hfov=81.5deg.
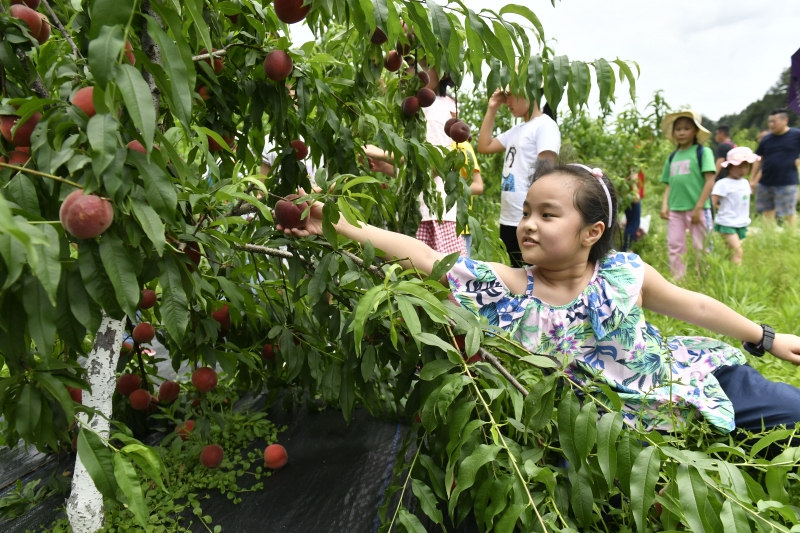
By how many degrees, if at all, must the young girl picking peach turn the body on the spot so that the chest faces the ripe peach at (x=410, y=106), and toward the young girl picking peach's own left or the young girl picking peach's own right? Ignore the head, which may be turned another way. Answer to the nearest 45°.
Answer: approximately 90° to the young girl picking peach's own right

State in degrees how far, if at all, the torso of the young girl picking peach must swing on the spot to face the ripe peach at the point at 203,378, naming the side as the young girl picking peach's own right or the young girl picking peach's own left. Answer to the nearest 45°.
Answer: approximately 45° to the young girl picking peach's own right

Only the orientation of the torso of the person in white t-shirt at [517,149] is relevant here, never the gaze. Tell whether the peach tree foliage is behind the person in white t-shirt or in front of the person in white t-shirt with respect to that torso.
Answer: in front

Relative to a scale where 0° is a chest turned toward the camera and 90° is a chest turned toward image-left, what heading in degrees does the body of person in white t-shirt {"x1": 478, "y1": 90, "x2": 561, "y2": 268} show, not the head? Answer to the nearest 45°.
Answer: approximately 45°

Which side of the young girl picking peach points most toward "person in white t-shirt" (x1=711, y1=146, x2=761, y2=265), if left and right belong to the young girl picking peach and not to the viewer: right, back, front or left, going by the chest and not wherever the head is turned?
back

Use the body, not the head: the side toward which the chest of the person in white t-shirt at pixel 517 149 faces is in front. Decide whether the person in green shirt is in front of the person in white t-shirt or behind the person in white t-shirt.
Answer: behind

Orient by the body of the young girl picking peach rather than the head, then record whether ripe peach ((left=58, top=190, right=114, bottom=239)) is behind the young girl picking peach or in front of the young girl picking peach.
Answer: in front

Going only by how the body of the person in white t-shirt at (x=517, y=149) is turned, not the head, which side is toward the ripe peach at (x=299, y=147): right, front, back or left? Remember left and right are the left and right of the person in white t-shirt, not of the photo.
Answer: front

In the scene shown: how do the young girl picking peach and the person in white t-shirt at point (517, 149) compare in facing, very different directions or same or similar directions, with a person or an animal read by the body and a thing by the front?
same or similar directions

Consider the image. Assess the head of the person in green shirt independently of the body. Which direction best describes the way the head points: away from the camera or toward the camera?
toward the camera

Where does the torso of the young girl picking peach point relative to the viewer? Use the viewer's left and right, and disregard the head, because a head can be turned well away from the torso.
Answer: facing the viewer and to the left of the viewer

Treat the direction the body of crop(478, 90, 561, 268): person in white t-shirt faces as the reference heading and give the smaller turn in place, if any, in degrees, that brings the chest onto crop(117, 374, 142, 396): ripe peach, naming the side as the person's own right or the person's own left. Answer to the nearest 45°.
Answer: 0° — they already face it

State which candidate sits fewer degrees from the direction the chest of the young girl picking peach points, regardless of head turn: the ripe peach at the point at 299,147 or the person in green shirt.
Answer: the ripe peach

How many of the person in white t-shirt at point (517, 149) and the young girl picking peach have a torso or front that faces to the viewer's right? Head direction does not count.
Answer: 0
